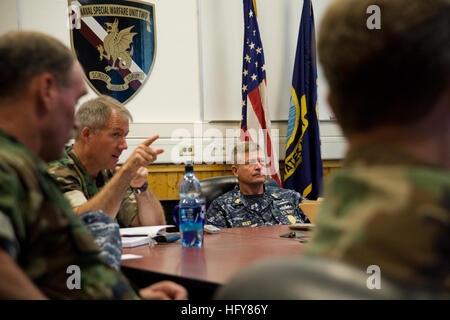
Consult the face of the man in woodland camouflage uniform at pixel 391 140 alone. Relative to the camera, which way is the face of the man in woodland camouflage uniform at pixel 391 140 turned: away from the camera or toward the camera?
away from the camera

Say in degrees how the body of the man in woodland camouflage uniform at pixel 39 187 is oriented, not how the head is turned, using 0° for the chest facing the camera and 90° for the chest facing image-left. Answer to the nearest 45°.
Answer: approximately 270°

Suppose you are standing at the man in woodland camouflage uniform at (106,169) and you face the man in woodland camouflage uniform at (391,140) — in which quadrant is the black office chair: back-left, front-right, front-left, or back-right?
back-left

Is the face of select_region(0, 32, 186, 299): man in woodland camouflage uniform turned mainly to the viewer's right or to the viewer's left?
to the viewer's right

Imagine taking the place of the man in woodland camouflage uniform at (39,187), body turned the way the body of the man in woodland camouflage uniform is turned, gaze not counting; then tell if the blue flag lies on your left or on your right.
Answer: on your left

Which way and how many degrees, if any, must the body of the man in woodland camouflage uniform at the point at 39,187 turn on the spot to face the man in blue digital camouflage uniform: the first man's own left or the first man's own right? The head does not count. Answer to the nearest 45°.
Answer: approximately 45° to the first man's own left

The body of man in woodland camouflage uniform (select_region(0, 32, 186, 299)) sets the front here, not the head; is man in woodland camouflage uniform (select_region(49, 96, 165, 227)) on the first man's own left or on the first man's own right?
on the first man's own left

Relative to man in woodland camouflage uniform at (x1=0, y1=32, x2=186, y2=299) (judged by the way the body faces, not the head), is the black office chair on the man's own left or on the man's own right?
on the man's own left

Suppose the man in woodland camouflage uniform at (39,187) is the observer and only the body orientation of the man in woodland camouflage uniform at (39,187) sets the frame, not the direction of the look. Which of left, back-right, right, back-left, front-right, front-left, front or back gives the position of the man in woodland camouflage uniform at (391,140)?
front-right
